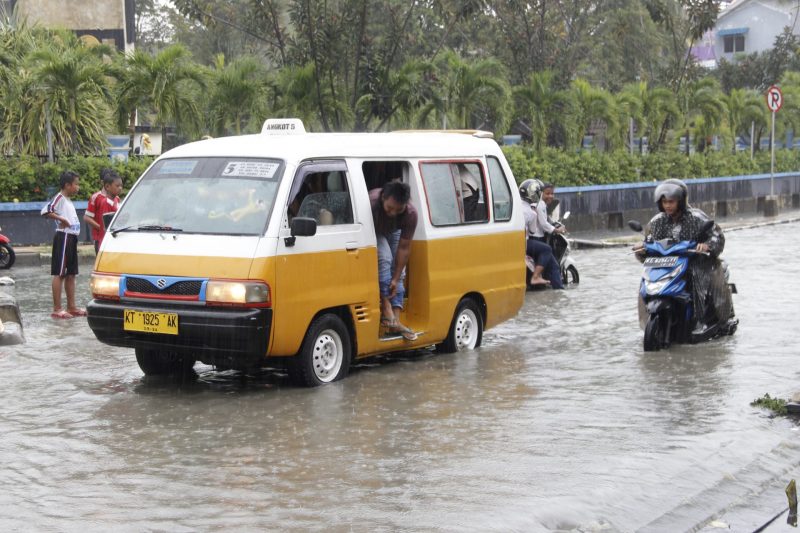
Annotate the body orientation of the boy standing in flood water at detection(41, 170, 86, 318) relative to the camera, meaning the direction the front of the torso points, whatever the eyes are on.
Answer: to the viewer's right

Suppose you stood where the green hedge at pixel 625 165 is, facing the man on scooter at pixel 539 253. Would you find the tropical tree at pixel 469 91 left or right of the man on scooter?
right

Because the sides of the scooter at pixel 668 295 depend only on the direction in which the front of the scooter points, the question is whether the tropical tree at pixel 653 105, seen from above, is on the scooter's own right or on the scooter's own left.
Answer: on the scooter's own right

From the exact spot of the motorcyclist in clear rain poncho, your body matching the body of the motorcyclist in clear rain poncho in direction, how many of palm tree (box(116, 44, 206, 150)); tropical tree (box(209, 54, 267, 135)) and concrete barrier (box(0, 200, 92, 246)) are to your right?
3

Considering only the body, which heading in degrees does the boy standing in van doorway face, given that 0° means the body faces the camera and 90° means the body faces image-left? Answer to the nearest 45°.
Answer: approximately 0°

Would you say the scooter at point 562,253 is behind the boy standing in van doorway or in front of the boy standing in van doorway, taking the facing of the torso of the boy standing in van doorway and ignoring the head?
behind
